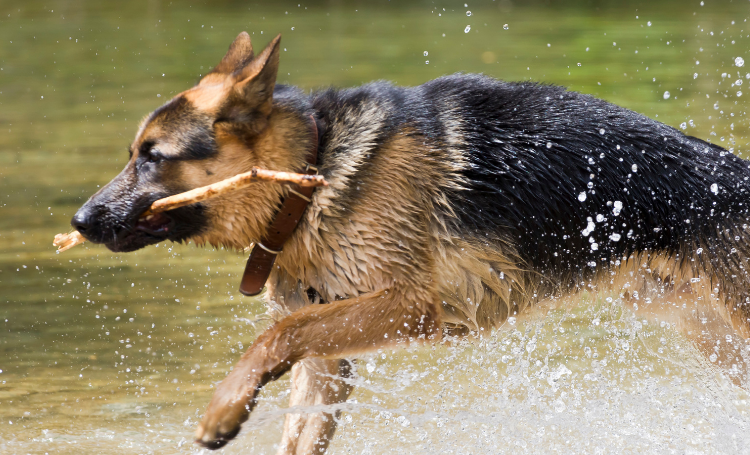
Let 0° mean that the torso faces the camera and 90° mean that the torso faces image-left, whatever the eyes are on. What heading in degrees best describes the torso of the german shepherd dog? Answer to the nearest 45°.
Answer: approximately 90°
